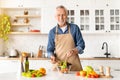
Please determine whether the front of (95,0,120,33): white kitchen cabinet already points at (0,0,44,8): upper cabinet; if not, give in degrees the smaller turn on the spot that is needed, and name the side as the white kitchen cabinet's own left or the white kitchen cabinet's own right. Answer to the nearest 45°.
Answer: approximately 90° to the white kitchen cabinet's own right

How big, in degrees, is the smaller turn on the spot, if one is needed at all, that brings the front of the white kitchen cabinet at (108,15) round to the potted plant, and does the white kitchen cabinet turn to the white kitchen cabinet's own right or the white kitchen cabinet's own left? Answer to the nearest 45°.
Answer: approximately 90° to the white kitchen cabinet's own right

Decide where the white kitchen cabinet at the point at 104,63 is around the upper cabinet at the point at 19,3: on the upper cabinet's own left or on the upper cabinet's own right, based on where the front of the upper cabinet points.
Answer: on the upper cabinet's own left

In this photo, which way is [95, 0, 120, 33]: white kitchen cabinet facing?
toward the camera

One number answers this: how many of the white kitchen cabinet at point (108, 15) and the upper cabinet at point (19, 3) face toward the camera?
2

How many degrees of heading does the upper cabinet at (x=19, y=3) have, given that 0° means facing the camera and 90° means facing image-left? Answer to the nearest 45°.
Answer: approximately 0°

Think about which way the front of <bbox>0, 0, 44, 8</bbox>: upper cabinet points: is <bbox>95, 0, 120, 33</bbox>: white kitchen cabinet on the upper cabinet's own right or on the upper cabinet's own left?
on the upper cabinet's own left

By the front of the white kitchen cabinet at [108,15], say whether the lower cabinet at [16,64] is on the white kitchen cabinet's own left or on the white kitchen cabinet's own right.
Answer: on the white kitchen cabinet's own right
